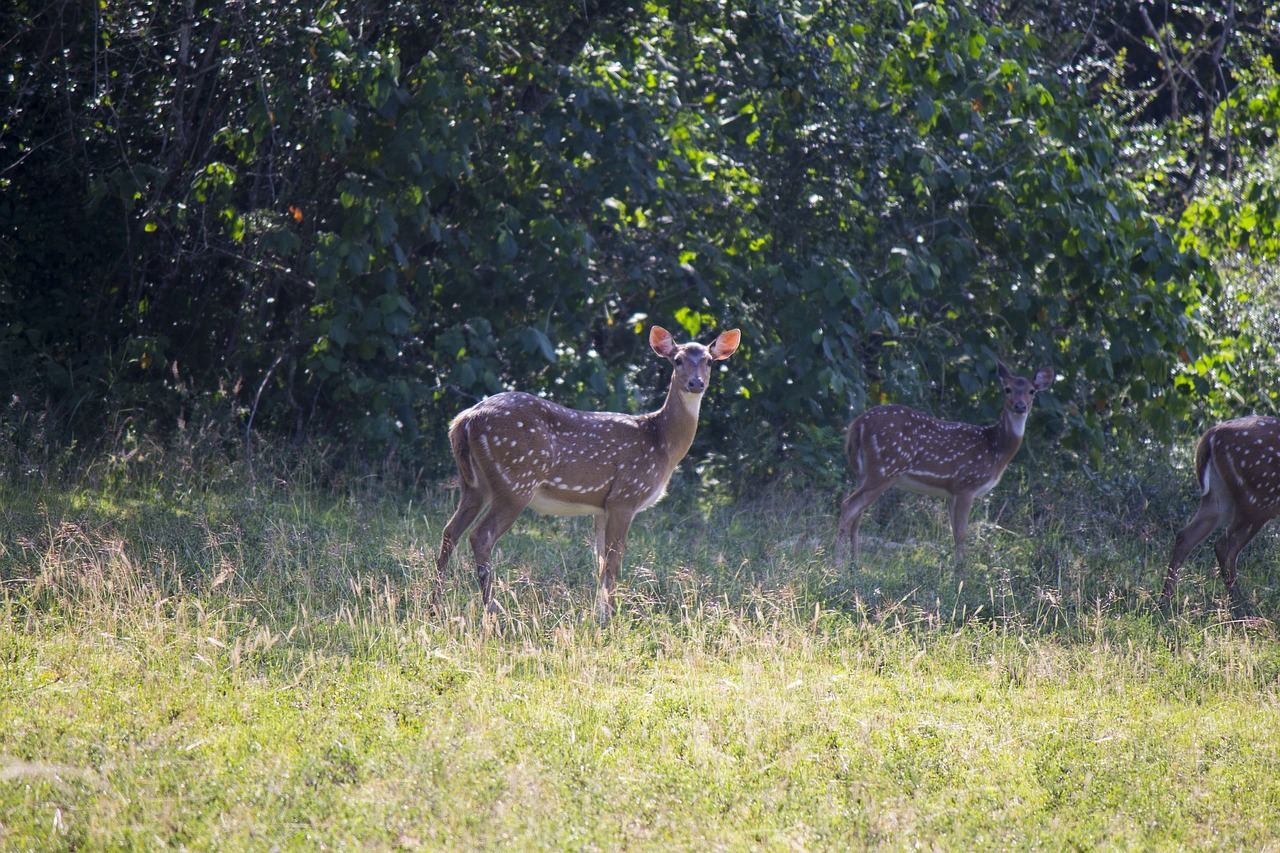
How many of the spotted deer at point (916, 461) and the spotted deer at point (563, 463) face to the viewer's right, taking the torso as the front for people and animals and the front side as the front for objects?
2

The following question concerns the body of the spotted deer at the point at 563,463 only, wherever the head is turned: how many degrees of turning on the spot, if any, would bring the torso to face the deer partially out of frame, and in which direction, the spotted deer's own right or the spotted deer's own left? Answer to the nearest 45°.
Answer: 0° — it already faces it

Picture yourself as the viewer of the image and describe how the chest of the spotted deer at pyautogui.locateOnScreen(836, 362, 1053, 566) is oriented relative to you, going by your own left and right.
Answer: facing to the right of the viewer

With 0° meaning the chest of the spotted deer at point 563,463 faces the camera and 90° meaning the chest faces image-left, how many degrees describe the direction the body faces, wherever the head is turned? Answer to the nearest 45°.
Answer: approximately 270°

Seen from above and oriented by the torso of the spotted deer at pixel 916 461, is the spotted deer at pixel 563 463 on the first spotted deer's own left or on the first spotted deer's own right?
on the first spotted deer's own right
